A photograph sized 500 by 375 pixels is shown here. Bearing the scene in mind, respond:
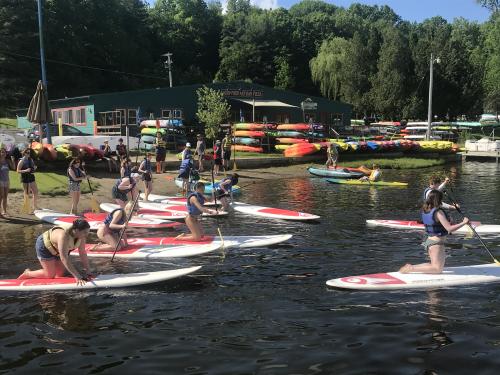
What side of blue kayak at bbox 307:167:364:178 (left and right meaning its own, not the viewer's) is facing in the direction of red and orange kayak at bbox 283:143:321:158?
right

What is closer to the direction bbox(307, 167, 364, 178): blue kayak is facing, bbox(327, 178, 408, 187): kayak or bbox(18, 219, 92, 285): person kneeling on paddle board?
the person kneeling on paddle board

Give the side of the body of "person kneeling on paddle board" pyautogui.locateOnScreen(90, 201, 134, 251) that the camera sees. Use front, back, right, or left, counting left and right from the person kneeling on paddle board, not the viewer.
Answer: right

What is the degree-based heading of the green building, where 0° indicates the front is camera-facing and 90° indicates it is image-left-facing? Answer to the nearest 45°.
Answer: approximately 0°

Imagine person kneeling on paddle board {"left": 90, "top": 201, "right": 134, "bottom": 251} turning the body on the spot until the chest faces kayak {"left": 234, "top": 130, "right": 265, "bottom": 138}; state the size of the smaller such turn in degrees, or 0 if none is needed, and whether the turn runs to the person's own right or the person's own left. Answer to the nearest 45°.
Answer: approximately 90° to the person's own left

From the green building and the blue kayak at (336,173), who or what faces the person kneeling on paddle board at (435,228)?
the green building

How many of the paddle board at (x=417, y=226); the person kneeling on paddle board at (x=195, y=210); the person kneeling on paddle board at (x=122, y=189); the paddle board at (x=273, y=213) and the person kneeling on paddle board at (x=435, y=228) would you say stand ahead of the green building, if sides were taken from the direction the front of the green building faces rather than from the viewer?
5

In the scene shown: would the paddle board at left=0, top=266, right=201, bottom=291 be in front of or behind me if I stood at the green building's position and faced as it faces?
in front

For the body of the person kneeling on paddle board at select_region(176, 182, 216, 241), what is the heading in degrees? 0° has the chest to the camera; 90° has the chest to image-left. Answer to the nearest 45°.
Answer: approximately 270°

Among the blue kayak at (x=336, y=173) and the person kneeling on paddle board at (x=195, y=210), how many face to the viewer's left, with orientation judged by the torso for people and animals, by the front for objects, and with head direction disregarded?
1

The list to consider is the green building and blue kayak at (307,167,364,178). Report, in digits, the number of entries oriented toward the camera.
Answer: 1

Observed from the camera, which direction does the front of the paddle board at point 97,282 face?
facing to the right of the viewer
